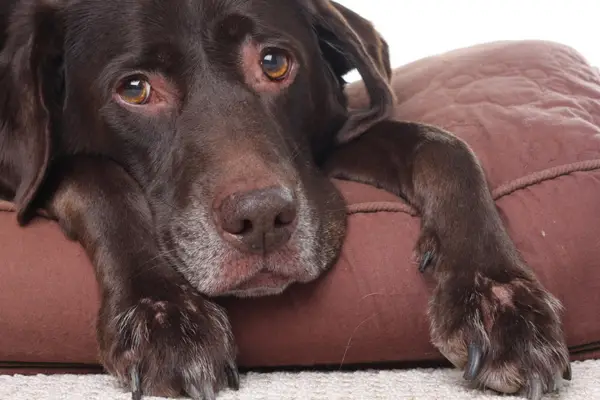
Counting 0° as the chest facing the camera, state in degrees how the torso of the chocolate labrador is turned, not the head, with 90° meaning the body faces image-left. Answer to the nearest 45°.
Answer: approximately 0°
